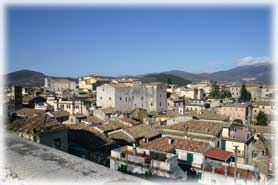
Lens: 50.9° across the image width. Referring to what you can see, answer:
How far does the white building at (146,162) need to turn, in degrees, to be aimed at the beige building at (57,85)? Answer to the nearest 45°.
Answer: approximately 180°

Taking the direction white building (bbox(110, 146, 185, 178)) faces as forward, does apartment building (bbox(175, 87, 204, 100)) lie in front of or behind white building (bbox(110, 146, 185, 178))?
behind

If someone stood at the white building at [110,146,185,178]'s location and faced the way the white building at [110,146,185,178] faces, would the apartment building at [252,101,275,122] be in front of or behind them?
behind

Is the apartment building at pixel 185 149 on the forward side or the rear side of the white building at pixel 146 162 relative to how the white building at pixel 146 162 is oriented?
on the rear side

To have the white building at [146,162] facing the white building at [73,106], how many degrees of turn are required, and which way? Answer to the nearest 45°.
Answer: approximately 180°

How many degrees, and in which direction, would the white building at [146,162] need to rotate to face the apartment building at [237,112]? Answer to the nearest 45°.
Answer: approximately 135° to its left

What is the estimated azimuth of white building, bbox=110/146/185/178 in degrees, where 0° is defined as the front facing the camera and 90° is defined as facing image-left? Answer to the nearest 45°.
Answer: approximately 0°

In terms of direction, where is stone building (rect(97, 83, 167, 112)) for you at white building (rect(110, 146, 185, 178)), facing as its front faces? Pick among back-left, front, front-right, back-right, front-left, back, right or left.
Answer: back

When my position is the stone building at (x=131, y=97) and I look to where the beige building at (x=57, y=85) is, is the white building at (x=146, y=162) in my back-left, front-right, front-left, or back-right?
back-left

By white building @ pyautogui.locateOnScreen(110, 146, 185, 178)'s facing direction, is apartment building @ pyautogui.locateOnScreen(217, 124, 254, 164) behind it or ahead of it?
behind
